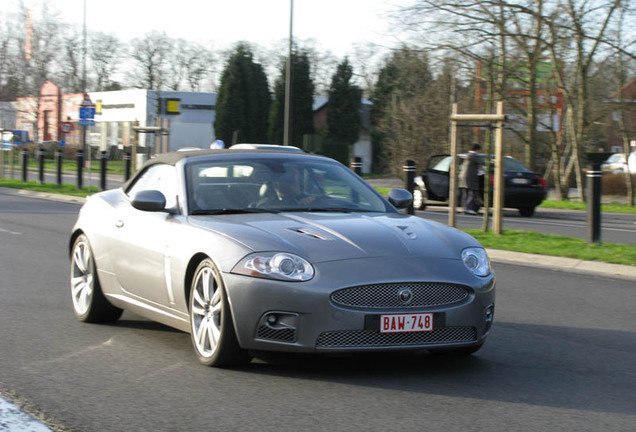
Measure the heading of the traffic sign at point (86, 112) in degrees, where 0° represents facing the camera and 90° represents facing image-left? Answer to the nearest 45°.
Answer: approximately 0°

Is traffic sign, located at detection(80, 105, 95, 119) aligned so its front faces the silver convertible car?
yes

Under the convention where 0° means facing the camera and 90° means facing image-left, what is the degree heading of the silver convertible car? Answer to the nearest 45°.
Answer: approximately 315°

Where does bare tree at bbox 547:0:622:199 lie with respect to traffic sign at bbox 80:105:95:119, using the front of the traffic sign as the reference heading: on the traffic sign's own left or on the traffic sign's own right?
on the traffic sign's own left

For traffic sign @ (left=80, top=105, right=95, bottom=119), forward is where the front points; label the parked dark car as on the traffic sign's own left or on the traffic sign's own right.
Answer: on the traffic sign's own left

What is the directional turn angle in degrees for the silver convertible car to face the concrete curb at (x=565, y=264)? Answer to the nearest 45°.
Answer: approximately 90° to its left

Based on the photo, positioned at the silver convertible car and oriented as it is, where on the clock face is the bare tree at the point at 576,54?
The bare tree is roughly at 8 o'clock from the silver convertible car.

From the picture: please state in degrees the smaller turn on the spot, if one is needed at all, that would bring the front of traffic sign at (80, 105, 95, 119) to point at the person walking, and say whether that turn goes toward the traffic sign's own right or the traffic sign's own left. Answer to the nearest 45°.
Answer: approximately 45° to the traffic sign's own left
